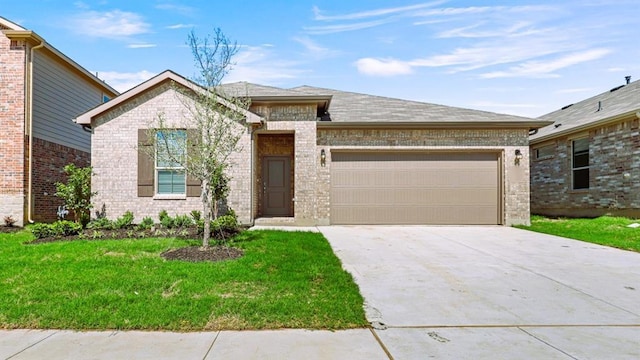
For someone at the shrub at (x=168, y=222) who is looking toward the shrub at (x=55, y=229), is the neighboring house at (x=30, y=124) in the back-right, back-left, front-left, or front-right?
front-right

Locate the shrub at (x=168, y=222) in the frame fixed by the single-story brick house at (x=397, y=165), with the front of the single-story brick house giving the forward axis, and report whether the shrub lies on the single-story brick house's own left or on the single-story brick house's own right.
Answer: on the single-story brick house's own right

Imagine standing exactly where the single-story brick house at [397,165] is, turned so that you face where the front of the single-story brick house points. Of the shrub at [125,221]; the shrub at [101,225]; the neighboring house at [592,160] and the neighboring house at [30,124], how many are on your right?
3

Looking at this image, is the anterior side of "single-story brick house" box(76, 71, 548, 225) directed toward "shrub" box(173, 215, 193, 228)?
no

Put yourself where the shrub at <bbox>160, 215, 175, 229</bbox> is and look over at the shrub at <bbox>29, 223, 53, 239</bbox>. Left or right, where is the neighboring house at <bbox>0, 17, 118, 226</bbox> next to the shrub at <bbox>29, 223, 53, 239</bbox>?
right

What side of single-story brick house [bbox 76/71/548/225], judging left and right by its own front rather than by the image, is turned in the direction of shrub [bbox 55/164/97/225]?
right

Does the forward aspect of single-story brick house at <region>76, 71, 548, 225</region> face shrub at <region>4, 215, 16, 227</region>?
no

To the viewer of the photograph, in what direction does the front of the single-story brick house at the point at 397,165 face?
facing the viewer

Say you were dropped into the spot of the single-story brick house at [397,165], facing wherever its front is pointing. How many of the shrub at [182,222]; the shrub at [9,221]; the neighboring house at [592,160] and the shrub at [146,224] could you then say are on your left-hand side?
1

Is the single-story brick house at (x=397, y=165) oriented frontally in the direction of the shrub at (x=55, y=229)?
no

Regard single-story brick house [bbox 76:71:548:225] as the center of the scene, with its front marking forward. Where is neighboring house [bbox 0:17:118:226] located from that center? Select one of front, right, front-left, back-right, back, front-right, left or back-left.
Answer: right

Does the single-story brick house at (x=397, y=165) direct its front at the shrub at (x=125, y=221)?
no

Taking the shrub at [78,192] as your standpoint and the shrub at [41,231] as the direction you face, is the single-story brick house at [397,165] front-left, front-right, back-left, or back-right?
back-left

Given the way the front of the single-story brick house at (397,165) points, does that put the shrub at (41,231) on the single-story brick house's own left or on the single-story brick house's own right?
on the single-story brick house's own right

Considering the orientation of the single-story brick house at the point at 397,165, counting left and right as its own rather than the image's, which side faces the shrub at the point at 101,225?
right
